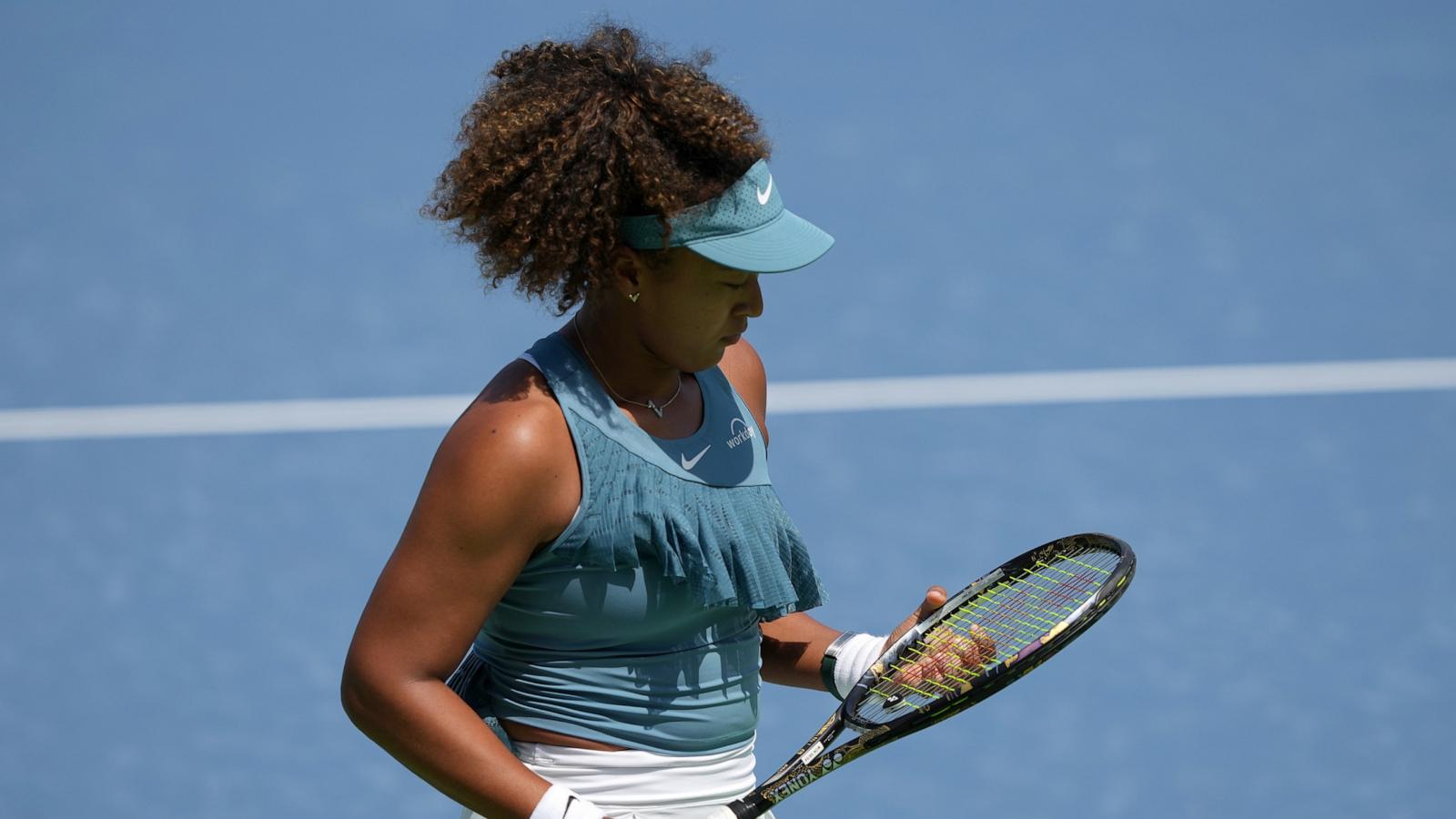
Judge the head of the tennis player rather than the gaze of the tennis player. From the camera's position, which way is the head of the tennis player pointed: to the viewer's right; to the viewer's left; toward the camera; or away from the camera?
to the viewer's right

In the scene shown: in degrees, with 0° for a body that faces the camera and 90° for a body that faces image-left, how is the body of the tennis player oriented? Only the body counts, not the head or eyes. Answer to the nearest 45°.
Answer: approximately 315°
